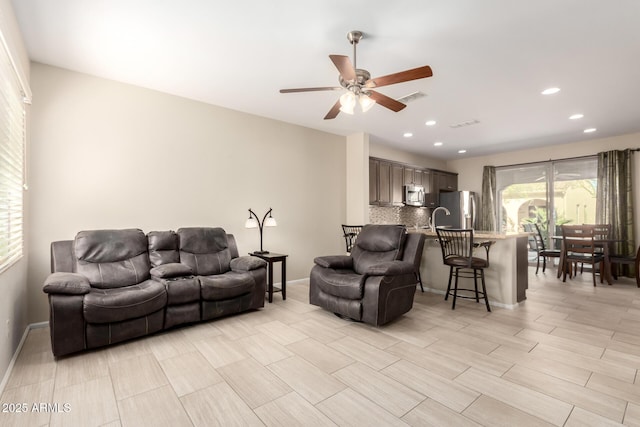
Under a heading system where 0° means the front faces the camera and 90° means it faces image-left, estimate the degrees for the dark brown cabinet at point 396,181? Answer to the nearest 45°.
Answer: approximately 315°

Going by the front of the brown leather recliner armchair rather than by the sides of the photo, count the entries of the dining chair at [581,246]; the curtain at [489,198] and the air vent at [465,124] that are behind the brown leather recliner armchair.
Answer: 3

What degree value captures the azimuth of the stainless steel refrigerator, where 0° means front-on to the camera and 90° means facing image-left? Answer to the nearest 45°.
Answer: approximately 315°

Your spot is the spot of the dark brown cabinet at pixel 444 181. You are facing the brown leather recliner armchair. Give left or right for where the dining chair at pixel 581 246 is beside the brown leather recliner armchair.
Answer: left

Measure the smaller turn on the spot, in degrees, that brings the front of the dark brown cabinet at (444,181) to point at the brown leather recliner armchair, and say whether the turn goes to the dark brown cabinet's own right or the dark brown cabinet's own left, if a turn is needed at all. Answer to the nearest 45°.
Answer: approximately 45° to the dark brown cabinet's own right

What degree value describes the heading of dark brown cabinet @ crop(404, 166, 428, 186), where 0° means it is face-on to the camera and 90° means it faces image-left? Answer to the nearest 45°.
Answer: approximately 315°

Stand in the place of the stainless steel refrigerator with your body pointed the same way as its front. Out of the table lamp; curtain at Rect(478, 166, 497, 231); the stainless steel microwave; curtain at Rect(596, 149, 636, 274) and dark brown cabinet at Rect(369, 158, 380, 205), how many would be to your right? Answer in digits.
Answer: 3

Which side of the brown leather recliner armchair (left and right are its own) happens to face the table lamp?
right

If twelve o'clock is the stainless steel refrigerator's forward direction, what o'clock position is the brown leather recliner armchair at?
The brown leather recliner armchair is roughly at 2 o'clock from the stainless steel refrigerator.

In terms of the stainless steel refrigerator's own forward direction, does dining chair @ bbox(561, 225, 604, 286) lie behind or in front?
in front

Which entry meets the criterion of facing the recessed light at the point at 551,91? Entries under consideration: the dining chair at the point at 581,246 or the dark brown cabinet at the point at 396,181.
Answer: the dark brown cabinet

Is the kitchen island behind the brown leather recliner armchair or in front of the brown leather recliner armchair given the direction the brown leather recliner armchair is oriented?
behind

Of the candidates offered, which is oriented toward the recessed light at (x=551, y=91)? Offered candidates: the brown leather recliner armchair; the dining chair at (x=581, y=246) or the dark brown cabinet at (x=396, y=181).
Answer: the dark brown cabinet

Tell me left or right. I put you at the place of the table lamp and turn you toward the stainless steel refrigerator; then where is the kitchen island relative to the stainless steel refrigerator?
right

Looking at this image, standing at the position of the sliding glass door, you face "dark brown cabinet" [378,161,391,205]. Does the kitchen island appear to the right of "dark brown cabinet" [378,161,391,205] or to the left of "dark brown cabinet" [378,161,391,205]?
left

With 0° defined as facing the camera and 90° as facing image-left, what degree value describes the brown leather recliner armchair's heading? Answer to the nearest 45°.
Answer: approximately 45°

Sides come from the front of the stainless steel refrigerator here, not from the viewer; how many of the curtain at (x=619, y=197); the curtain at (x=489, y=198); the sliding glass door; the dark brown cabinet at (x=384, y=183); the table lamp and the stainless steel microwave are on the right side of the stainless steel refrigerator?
3
